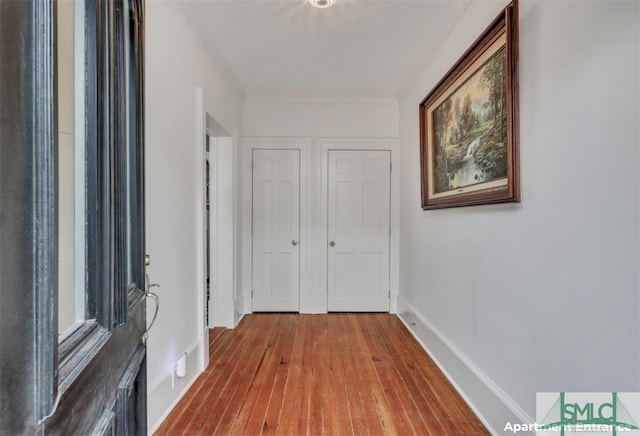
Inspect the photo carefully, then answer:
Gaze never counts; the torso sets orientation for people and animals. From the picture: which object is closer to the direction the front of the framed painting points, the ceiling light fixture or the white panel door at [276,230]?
the ceiling light fixture

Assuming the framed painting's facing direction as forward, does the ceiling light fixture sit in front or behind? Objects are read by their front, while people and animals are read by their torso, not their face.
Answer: in front

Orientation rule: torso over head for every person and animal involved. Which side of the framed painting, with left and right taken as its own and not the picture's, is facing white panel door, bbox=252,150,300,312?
right

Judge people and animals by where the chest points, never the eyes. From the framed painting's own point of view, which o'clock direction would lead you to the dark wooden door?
The dark wooden door is roughly at 11 o'clock from the framed painting.

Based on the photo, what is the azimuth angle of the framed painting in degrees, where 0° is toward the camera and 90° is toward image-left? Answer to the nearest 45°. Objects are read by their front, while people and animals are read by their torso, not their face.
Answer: approximately 45°

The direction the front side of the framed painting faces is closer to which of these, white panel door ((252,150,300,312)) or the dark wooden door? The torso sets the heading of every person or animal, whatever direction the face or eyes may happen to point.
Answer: the dark wooden door

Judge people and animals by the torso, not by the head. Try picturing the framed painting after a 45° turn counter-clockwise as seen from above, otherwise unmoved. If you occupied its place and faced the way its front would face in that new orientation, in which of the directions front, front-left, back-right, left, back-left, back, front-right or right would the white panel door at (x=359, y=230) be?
back-right
